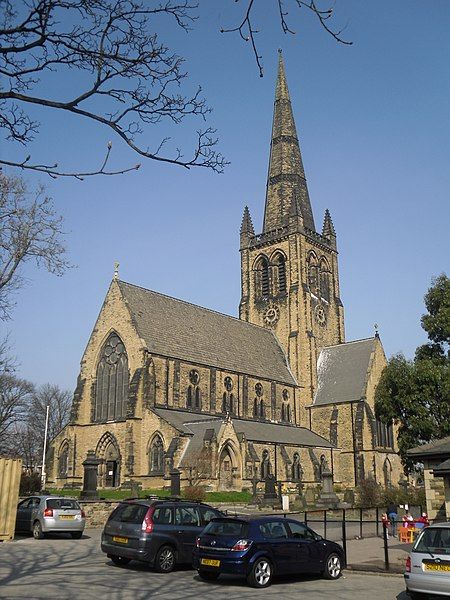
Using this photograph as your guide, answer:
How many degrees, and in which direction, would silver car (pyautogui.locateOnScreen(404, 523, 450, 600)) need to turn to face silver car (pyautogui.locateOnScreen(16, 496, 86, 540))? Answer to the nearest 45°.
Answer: approximately 45° to its left

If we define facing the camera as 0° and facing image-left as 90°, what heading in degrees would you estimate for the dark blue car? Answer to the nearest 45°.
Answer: approximately 225°

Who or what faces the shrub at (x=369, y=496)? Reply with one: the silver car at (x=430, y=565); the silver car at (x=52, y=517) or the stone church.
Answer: the silver car at (x=430, y=565)

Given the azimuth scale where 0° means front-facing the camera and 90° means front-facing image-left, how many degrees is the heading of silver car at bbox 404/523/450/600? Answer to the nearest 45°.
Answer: approximately 180°

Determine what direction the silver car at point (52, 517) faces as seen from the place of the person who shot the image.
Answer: facing away from the viewer and to the left of the viewer

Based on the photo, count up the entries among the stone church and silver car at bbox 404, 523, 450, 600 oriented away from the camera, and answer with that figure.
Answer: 1

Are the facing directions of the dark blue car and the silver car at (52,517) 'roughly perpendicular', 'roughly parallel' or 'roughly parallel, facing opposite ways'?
roughly perpendicular

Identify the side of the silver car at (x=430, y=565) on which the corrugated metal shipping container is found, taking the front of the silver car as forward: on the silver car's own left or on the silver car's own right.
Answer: on the silver car's own left

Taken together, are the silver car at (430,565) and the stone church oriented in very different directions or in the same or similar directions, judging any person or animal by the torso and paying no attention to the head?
very different directions

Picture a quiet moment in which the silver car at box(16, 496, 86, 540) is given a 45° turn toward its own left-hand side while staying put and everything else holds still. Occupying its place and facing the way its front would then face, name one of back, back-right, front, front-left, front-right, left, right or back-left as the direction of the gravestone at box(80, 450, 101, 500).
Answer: right

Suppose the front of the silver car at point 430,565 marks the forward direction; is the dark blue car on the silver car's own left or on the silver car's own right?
on the silver car's own left

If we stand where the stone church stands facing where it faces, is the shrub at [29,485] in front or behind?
in front

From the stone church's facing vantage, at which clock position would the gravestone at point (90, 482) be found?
The gravestone is roughly at 11 o'clock from the stone church.

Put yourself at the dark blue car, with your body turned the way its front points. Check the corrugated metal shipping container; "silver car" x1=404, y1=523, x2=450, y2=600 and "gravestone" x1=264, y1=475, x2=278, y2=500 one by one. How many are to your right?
1

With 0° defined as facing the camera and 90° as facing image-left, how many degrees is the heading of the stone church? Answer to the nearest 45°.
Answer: approximately 45°

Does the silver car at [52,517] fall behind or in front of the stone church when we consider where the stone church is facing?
in front

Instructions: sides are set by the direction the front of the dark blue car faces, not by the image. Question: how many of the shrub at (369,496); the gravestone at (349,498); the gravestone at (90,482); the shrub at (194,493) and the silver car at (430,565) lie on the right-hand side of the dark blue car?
1
